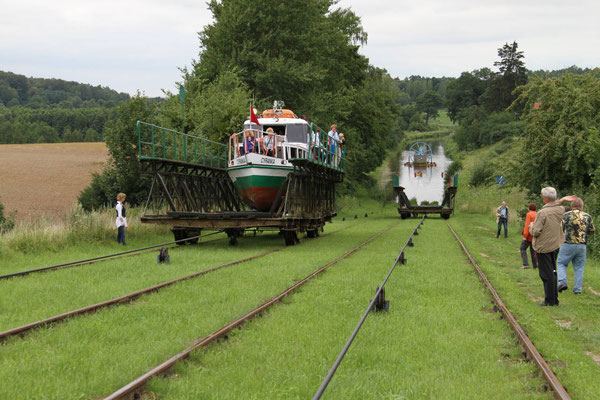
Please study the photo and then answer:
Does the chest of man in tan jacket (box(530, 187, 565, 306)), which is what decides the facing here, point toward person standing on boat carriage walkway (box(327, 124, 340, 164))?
yes

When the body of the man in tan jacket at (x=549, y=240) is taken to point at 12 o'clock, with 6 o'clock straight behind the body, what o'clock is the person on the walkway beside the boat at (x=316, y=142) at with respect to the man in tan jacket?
The person on the walkway beside the boat is roughly at 12 o'clock from the man in tan jacket.

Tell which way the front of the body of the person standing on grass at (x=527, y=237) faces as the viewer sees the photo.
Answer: to the viewer's left

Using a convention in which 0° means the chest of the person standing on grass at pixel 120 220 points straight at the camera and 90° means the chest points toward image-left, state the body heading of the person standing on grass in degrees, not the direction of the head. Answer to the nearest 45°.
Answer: approximately 270°

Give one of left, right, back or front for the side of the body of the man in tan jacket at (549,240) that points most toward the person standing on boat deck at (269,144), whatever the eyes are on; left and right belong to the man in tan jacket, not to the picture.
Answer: front

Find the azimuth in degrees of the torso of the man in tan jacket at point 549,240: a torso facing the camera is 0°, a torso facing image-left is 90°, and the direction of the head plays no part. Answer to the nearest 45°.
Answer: approximately 135°

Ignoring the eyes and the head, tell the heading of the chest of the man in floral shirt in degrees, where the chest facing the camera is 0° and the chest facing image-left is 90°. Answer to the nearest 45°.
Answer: approximately 180°

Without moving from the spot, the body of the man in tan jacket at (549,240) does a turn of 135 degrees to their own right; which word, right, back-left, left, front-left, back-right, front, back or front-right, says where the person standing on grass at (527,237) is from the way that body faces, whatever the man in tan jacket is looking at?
left
